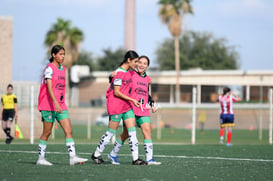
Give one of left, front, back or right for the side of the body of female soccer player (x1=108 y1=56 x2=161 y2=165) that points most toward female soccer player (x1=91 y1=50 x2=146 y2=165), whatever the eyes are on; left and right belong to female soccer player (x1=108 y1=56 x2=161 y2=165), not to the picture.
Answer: right

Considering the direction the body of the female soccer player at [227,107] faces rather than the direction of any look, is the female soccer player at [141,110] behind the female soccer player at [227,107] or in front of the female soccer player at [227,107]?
behind

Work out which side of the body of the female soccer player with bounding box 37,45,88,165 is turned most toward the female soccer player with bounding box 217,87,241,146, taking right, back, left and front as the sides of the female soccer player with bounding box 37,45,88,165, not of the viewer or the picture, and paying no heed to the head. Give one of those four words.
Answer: left

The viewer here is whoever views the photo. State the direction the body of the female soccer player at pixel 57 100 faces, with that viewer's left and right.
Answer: facing the viewer and to the right of the viewer

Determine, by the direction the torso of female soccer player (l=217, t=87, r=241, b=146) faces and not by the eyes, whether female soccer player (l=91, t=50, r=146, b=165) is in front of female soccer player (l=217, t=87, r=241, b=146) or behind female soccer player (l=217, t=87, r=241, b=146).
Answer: behind

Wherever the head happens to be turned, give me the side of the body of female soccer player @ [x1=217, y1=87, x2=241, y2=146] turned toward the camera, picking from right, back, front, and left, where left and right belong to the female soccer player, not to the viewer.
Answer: back

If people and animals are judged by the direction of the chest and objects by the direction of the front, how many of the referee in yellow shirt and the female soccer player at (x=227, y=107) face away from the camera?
1

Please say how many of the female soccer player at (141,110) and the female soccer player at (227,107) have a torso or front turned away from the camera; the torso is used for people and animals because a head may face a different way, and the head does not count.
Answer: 1
